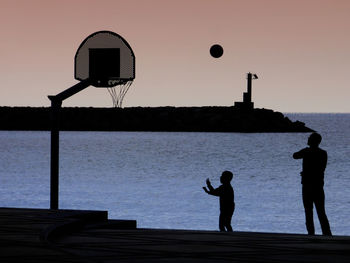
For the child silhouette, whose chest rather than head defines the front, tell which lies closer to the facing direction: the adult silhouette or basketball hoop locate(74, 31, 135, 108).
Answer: the basketball hoop

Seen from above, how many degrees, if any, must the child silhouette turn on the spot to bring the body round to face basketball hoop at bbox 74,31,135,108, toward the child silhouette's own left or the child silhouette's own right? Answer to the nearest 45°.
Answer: approximately 45° to the child silhouette's own right

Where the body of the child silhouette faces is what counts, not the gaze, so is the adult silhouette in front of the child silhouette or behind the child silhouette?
behind

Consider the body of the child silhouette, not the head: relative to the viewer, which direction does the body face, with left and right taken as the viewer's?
facing to the left of the viewer

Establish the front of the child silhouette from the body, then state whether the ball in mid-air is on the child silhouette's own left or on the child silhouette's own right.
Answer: on the child silhouette's own right
